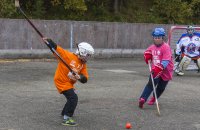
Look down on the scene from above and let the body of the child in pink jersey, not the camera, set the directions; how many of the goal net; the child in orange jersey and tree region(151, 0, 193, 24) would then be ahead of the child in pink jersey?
1

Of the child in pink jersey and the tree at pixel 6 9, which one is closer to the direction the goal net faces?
the child in pink jersey

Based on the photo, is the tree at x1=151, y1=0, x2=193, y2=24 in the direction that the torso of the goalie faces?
no

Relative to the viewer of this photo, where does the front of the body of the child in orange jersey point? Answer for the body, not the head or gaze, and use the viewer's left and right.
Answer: facing the viewer and to the right of the viewer

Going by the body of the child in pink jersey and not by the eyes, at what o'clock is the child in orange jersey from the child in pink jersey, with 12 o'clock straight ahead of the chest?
The child in orange jersey is roughly at 12 o'clock from the child in pink jersey.

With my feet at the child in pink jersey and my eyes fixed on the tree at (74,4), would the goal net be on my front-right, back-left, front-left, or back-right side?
front-right

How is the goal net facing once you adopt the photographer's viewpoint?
facing the viewer

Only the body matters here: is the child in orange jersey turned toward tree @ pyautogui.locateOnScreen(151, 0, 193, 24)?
no

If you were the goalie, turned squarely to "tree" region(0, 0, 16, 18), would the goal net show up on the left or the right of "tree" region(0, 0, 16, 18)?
right

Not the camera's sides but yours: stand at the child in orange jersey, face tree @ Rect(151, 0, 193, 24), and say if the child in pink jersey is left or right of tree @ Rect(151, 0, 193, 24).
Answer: right

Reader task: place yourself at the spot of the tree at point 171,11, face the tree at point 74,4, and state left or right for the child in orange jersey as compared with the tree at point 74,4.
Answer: left

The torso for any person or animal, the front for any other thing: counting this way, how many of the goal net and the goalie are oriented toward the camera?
2

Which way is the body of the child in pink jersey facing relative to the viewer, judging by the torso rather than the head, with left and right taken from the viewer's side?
facing the viewer and to the left of the viewer

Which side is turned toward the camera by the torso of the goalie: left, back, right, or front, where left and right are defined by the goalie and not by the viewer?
front

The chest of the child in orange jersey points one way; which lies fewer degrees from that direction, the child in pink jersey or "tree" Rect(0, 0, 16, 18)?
the child in pink jersey

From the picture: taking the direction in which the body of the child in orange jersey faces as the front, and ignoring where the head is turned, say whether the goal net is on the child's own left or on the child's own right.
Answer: on the child's own left
